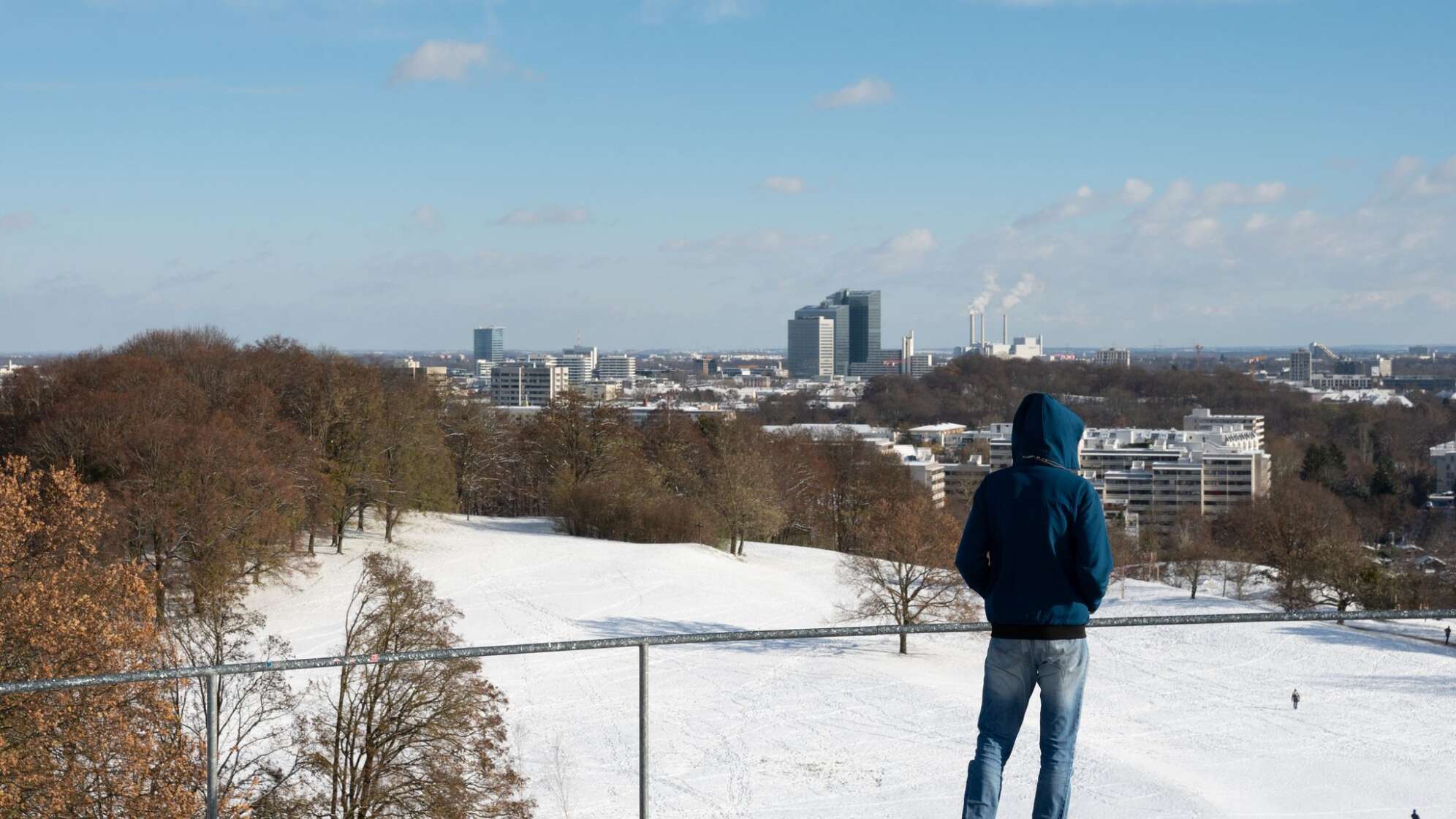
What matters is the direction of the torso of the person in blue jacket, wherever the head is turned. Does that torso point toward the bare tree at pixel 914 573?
yes

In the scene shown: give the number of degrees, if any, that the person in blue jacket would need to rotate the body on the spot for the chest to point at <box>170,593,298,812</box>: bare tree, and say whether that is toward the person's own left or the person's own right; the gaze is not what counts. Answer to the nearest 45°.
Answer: approximately 45° to the person's own left

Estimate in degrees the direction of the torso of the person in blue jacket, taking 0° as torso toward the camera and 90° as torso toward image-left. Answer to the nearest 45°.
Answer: approximately 180°

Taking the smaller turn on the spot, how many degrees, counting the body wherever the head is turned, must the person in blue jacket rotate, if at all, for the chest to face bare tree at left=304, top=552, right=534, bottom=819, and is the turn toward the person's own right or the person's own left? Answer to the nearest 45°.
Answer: approximately 45° to the person's own left

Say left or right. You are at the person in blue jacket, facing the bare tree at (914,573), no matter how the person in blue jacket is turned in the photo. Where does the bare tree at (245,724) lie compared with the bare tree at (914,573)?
left

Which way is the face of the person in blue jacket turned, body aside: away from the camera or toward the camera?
away from the camera
